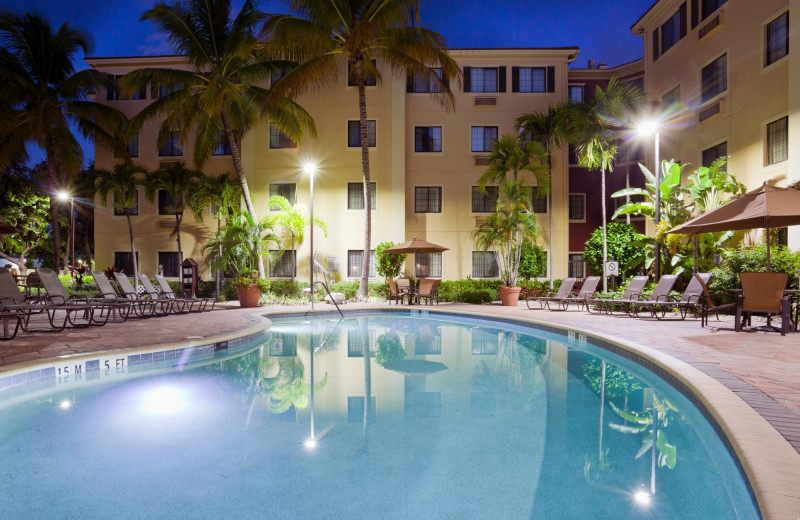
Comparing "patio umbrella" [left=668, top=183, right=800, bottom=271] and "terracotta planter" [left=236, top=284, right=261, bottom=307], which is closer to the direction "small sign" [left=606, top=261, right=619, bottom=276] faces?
the patio umbrella

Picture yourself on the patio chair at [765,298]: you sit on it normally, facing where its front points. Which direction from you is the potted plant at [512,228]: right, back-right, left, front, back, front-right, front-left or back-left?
front-left

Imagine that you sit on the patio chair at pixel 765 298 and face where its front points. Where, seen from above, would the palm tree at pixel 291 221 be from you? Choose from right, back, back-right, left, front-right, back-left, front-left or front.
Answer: left

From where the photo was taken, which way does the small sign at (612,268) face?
toward the camera

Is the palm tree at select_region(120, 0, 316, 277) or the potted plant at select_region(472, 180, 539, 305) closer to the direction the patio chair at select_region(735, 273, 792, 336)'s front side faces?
the potted plant

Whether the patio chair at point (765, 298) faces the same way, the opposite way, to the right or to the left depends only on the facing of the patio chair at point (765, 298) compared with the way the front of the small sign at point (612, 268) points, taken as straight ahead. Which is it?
the opposite way

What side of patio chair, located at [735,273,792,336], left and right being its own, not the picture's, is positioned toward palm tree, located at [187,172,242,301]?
left

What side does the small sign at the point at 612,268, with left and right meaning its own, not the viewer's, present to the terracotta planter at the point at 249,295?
right

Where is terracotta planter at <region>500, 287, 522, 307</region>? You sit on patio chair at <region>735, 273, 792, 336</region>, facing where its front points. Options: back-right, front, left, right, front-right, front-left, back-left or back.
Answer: front-left

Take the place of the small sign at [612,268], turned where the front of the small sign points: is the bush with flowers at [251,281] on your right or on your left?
on your right
